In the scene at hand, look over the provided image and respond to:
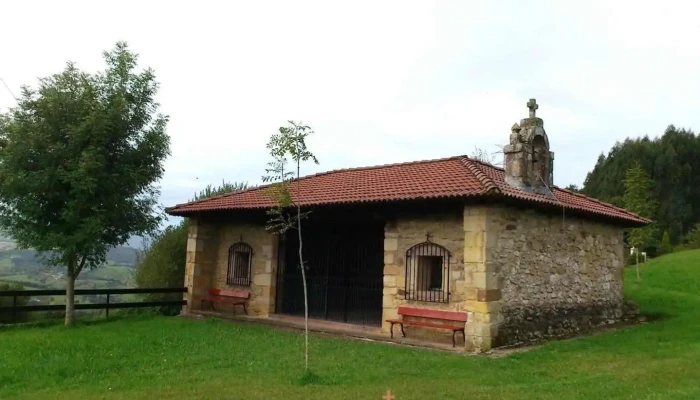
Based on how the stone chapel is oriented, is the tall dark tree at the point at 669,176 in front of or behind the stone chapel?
behind

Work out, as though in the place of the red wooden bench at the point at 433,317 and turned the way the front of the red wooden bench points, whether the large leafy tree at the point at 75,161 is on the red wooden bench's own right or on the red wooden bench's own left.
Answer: on the red wooden bench's own right

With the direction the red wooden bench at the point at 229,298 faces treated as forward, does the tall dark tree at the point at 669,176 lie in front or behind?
behind

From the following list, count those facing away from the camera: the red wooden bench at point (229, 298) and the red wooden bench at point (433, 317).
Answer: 0

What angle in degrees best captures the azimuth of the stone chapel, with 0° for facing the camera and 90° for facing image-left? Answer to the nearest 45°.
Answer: approximately 45°

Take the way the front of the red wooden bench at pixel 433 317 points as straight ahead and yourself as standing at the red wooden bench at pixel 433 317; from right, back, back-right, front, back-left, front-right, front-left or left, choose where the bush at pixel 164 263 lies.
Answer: right

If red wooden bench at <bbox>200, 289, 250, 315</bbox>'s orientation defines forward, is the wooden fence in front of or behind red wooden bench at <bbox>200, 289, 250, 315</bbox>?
in front

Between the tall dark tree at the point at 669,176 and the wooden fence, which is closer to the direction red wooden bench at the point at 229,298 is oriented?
the wooden fence

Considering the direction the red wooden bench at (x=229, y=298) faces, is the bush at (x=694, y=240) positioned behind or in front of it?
behind

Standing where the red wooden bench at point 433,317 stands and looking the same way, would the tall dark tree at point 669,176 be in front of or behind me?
behind

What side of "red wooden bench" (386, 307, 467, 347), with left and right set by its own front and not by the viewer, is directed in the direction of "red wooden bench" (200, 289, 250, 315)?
right

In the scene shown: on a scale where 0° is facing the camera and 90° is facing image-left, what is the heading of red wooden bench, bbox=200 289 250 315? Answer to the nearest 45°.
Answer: approximately 45°

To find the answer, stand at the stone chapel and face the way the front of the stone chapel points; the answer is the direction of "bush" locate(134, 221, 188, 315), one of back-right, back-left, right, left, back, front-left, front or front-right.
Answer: right

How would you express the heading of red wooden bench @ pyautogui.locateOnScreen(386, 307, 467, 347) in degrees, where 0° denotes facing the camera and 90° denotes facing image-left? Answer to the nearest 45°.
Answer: approximately 45°

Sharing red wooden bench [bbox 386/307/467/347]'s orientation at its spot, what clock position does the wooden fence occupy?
The wooden fence is roughly at 2 o'clock from the red wooden bench.

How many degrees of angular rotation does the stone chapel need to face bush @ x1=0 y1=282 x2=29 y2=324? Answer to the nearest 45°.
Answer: approximately 45° to its right
